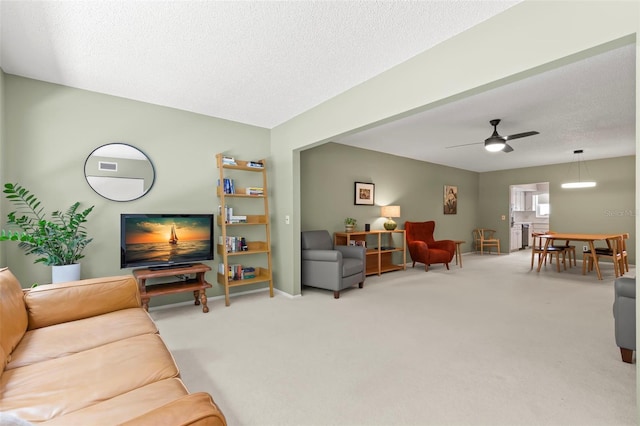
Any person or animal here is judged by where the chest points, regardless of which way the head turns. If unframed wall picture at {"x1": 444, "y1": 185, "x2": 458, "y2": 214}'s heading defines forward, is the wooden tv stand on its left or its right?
on its right

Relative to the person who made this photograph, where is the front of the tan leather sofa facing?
facing to the right of the viewer

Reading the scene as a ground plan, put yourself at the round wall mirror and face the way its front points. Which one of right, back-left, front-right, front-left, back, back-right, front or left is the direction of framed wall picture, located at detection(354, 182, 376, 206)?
left

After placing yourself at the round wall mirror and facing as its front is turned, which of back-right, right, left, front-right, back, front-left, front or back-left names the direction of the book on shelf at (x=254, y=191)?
left

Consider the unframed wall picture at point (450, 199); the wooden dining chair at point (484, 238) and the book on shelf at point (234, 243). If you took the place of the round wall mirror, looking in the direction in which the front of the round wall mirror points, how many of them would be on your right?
0

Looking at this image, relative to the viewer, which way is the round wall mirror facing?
toward the camera

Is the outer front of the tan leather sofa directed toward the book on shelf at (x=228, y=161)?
no

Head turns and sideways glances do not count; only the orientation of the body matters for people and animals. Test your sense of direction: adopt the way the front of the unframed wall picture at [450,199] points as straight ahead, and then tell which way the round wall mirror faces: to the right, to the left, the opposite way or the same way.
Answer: the same way

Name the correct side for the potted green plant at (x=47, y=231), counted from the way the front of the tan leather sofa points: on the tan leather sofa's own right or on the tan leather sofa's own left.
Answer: on the tan leather sofa's own left

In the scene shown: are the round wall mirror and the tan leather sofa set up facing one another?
no

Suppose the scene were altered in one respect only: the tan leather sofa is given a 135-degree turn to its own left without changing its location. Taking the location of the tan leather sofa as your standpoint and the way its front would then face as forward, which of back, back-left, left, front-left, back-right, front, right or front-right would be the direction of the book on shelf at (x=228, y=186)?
right
